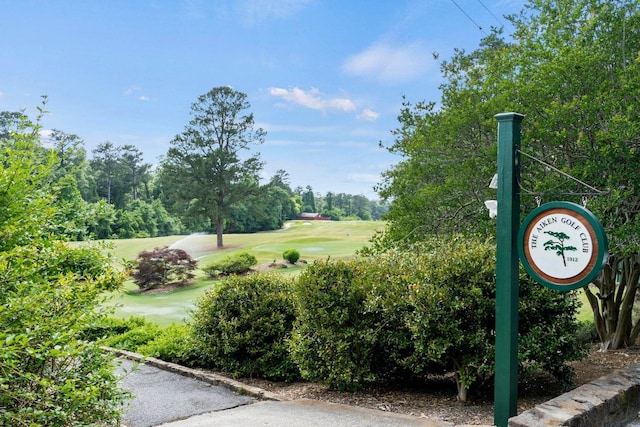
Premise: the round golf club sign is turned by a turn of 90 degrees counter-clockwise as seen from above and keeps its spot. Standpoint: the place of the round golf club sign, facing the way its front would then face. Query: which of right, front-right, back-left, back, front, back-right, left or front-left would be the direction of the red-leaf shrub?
back-left

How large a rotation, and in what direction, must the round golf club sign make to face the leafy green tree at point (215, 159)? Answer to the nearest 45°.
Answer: approximately 135° to its right

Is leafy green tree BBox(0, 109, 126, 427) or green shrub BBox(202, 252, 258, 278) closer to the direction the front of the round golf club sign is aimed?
the leafy green tree

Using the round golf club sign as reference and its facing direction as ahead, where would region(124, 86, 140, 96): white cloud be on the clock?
The white cloud is roughly at 4 o'clock from the round golf club sign.

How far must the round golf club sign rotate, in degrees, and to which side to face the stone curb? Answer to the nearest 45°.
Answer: approximately 90° to its right

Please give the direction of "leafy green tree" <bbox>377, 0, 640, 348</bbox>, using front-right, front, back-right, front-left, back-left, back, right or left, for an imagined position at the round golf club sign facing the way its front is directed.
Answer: back

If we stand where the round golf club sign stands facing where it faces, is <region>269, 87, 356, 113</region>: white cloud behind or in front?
behind

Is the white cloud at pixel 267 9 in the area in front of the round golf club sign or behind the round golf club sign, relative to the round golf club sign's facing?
behind

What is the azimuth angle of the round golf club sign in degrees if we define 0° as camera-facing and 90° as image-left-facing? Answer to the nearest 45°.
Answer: approximately 0°

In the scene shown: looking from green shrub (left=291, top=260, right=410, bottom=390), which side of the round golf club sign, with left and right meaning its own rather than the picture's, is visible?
right
